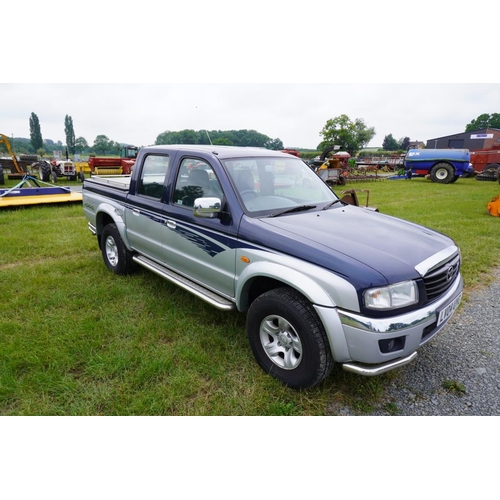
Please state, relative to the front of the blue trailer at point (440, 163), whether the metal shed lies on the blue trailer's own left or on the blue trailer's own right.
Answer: on the blue trailer's own right

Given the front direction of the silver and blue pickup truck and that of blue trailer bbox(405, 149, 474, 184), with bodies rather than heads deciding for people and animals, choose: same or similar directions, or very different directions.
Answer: very different directions

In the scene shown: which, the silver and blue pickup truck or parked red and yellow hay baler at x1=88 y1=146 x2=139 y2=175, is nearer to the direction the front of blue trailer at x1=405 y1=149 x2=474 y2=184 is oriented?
the parked red and yellow hay baler

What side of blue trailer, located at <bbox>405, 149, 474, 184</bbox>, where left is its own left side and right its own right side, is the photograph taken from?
left

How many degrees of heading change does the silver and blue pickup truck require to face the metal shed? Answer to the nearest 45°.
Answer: approximately 90° to its left

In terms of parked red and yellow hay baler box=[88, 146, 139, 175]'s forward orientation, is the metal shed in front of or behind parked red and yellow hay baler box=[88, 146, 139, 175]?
behind

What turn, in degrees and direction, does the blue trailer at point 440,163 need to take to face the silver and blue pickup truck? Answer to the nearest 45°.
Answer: approximately 90° to its left

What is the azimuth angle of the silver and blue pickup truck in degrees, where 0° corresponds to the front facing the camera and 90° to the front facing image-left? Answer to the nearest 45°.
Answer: approximately 315°
